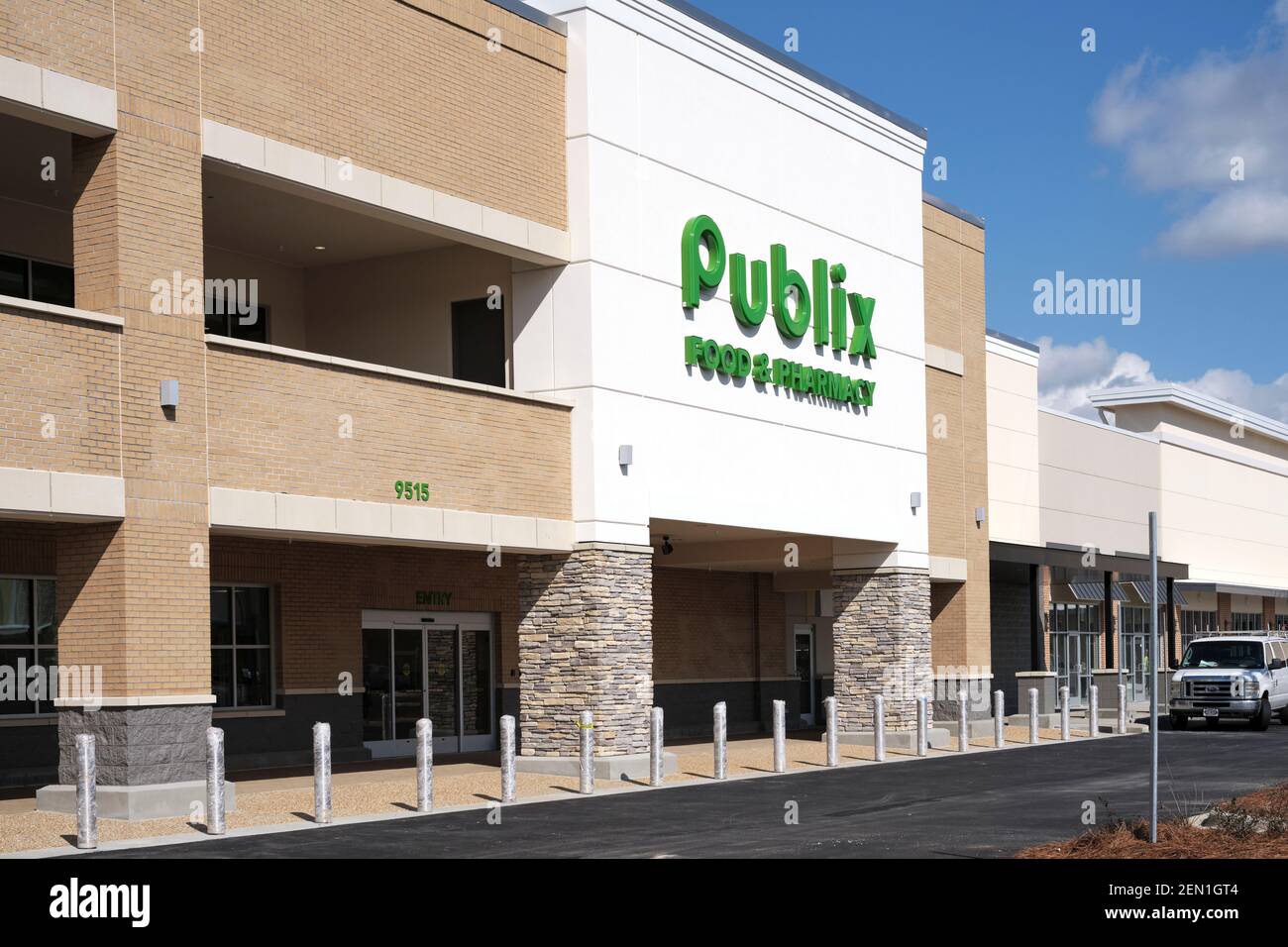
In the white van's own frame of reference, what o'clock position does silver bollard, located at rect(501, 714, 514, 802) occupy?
The silver bollard is roughly at 11 o'clock from the white van.

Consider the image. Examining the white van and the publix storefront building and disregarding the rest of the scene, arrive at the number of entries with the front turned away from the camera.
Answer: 0

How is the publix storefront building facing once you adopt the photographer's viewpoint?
facing the viewer and to the right of the viewer

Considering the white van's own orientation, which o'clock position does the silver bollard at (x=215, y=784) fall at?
The silver bollard is roughly at 11 o'clock from the white van.

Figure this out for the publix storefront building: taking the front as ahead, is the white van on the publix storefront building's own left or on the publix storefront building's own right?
on the publix storefront building's own left

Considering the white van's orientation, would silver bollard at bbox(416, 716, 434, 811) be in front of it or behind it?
in front

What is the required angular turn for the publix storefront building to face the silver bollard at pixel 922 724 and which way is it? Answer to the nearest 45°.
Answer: approximately 90° to its left
